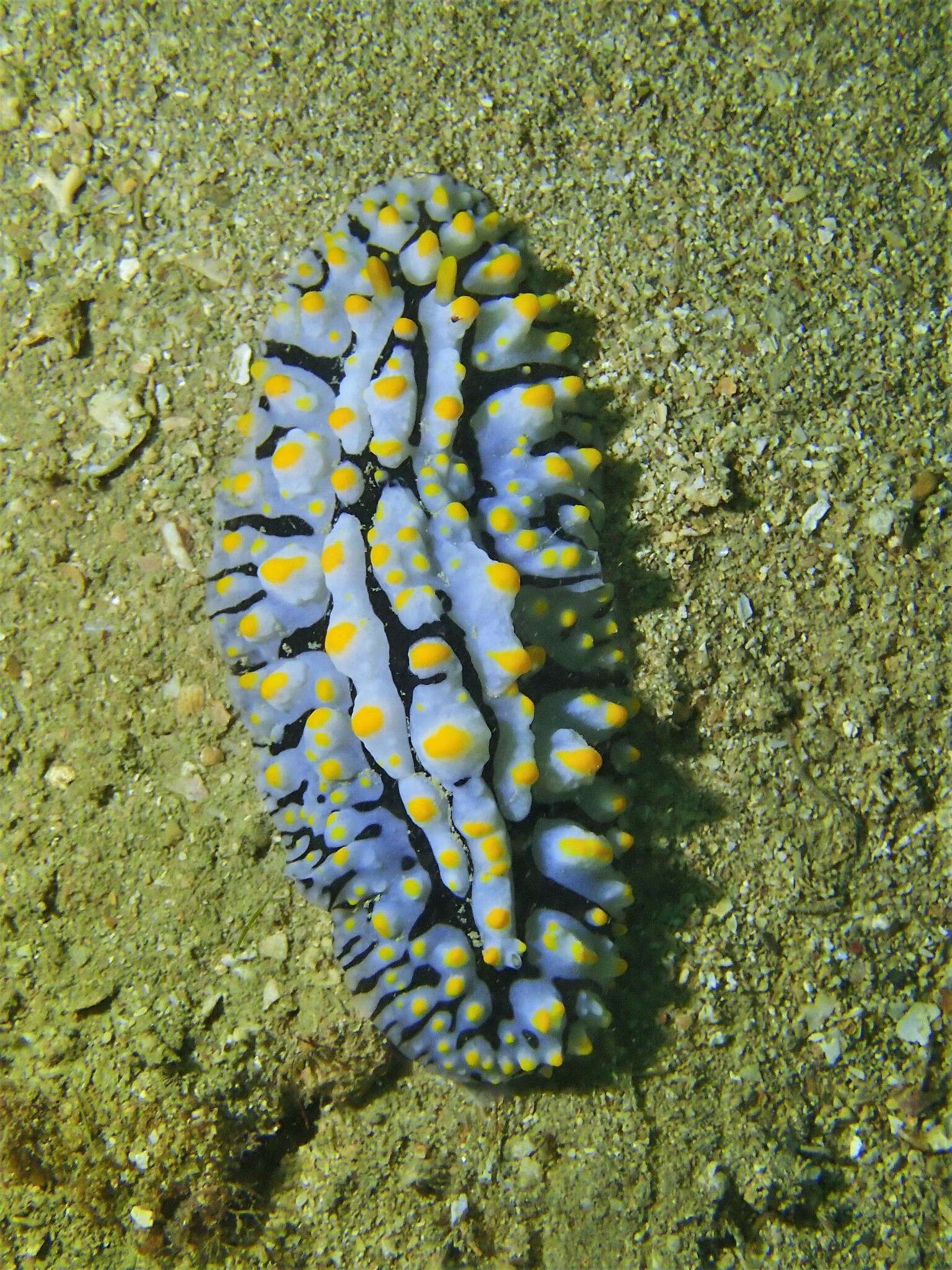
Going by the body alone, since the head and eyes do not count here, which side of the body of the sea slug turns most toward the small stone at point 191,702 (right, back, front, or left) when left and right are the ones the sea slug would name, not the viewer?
left

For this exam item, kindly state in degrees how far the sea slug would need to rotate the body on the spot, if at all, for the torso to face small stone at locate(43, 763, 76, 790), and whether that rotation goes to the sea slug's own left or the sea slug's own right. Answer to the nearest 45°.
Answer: approximately 90° to the sea slug's own left

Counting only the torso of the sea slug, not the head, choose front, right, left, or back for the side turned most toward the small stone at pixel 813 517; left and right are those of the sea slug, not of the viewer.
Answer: right

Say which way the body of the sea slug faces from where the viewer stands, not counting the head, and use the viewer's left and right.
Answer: facing away from the viewer
